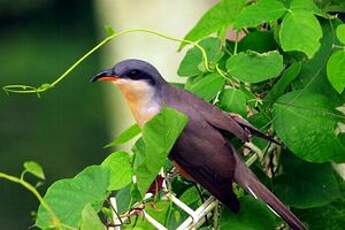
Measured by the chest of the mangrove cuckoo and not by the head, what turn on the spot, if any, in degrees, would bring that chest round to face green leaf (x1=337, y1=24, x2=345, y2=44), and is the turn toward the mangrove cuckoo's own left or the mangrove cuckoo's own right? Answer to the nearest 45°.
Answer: approximately 180°

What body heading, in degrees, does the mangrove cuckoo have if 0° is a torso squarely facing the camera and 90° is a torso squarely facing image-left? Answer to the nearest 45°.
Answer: approximately 90°
